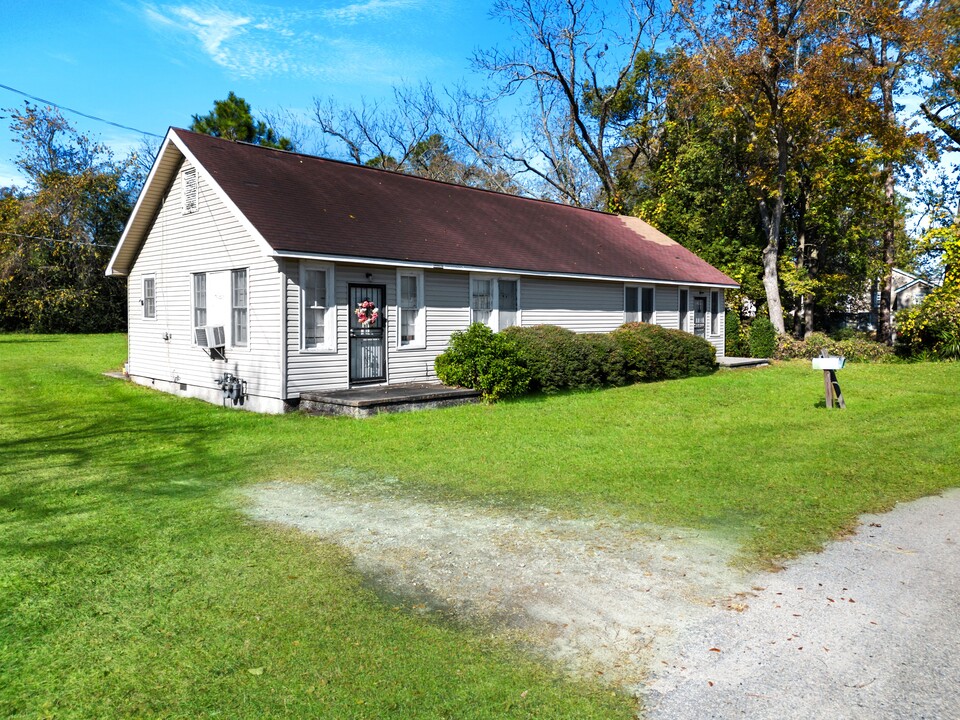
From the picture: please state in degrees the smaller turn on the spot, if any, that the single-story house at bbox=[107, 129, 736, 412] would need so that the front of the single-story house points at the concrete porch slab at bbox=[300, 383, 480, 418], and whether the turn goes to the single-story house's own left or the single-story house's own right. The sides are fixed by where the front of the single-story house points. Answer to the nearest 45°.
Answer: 0° — it already faces it

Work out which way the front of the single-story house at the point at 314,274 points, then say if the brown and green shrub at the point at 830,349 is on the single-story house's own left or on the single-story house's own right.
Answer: on the single-story house's own left

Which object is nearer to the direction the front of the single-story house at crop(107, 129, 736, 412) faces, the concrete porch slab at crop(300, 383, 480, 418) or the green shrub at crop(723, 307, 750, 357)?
the concrete porch slab

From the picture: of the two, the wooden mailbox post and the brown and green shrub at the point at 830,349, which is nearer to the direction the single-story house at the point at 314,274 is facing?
the wooden mailbox post

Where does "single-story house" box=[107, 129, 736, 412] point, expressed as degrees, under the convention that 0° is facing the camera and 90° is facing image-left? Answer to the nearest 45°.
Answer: approximately 315°

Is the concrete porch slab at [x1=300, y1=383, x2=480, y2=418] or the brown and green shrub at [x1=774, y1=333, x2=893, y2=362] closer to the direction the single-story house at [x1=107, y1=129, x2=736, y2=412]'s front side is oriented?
the concrete porch slab

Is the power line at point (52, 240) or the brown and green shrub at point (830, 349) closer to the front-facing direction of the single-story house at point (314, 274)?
the brown and green shrub

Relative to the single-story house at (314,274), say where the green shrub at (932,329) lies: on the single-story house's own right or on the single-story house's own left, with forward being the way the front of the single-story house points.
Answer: on the single-story house's own left

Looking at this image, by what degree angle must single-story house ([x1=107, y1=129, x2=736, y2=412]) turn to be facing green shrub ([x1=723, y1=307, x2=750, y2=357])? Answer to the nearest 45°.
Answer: approximately 90° to its left
